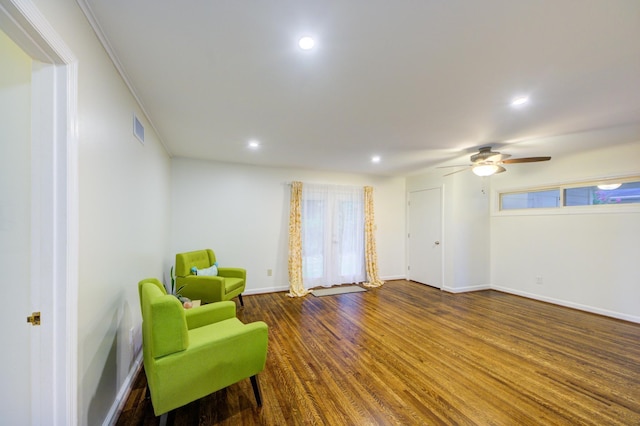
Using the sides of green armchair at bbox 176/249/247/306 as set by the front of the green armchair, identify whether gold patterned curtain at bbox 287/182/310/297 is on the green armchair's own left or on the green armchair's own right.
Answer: on the green armchair's own left

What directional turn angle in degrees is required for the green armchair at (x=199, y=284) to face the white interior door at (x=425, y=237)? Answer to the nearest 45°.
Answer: approximately 45° to its left

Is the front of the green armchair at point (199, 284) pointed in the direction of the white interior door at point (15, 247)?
no

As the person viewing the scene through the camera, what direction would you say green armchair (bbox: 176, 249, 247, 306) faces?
facing the viewer and to the right of the viewer

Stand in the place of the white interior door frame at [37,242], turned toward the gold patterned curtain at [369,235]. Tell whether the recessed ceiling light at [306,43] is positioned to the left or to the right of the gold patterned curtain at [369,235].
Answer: right

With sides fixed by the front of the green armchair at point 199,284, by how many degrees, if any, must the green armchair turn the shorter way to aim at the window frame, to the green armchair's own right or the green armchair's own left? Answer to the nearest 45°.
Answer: approximately 45° to the green armchair's own left

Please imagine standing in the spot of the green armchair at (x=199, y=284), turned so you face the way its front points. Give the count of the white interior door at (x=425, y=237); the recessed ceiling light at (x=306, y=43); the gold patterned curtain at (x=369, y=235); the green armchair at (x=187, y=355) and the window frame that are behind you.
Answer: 0

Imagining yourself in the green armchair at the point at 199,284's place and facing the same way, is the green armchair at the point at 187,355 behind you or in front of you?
in front

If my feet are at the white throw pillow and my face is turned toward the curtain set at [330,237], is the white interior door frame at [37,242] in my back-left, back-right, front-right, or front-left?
back-right

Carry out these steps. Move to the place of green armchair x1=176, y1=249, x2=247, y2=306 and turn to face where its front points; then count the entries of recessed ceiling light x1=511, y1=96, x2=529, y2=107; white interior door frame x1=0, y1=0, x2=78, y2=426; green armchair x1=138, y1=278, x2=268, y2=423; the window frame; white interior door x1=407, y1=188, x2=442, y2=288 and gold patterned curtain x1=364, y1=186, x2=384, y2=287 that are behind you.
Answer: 0

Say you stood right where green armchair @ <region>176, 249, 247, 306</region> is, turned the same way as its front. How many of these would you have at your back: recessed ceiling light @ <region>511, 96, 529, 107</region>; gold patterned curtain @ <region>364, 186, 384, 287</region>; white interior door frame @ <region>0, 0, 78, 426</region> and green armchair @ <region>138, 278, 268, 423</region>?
0

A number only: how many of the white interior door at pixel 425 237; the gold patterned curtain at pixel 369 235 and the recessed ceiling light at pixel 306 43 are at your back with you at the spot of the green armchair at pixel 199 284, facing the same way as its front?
0

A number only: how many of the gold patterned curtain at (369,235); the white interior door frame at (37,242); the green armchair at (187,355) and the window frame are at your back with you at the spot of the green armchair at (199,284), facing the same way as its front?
0

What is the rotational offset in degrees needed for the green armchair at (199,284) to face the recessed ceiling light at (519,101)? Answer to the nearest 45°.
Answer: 0° — it already faces it

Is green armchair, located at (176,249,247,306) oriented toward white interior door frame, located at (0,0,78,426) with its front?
no
